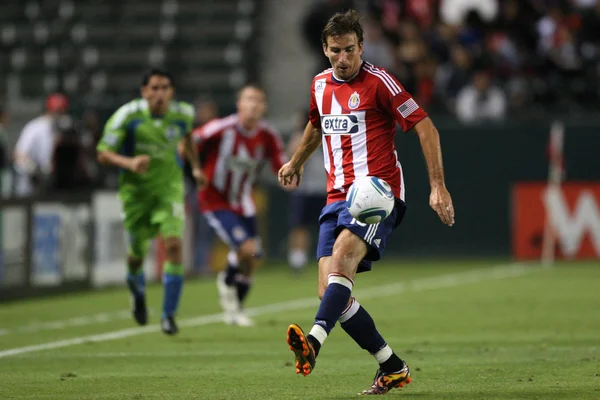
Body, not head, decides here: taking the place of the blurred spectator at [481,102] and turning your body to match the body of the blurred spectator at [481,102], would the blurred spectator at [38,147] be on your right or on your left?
on your right

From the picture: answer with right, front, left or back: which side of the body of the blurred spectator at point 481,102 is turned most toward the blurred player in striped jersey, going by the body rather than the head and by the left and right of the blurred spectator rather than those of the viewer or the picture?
front

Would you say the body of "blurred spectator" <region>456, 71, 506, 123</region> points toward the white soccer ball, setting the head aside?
yes

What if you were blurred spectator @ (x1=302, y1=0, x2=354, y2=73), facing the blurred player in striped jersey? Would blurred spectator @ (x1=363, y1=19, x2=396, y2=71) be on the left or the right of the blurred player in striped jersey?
left

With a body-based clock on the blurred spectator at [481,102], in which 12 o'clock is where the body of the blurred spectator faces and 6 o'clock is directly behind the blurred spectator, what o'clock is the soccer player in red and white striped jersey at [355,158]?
The soccer player in red and white striped jersey is roughly at 12 o'clock from the blurred spectator.

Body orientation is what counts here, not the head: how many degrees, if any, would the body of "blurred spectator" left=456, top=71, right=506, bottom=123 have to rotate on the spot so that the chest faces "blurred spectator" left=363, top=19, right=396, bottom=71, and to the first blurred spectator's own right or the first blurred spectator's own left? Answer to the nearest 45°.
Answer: approximately 90° to the first blurred spectator's own right

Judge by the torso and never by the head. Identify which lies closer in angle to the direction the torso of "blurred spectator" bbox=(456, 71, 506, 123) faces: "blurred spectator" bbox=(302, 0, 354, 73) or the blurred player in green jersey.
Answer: the blurred player in green jersey

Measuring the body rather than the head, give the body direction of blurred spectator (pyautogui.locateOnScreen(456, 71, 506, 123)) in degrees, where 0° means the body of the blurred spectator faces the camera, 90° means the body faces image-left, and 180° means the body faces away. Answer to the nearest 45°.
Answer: approximately 0°

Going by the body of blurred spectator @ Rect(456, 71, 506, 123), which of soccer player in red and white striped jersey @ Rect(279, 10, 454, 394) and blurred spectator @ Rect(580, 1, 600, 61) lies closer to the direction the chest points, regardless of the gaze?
the soccer player in red and white striped jersey

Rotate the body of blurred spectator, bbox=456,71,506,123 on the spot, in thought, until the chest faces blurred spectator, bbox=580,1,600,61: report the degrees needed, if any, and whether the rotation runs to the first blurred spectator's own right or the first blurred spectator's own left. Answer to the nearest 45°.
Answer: approximately 90° to the first blurred spectator's own left
